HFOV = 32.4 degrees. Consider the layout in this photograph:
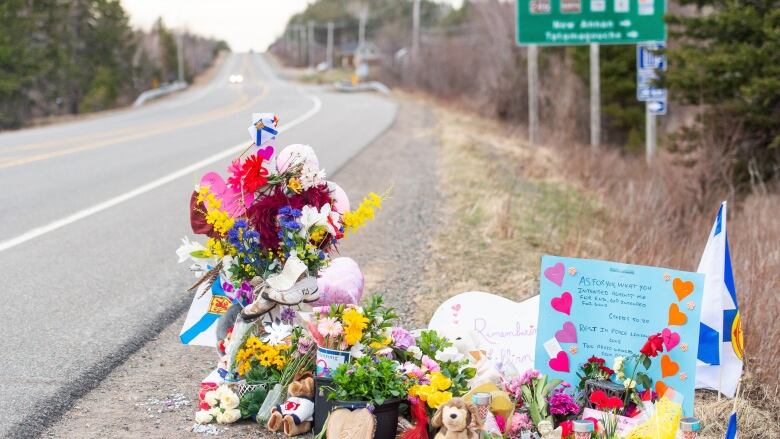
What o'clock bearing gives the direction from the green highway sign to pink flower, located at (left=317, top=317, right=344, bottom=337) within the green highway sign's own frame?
The pink flower is roughly at 12 o'clock from the green highway sign.

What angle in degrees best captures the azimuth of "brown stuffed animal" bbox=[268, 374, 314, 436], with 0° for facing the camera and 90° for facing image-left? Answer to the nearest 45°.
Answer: approximately 45°

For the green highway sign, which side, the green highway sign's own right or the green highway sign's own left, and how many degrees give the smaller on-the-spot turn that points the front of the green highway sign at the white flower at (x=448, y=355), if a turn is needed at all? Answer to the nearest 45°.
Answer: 0° — it already faces it

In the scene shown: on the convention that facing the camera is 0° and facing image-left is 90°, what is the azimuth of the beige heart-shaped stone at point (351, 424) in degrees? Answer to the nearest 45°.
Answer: approximately 0°

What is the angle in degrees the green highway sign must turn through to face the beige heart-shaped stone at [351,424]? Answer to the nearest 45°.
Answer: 0° — it already faces it

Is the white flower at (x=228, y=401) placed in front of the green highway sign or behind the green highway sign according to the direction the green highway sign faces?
in front

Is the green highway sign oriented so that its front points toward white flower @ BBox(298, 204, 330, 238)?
yes

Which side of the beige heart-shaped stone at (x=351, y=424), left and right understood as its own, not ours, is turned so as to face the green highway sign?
back

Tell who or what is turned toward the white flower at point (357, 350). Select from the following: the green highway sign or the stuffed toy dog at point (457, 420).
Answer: the green highway sign

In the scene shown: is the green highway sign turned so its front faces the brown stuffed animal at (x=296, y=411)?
yes

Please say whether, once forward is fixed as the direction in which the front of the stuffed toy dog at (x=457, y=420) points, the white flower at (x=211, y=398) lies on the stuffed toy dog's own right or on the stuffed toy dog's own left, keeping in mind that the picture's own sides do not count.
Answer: on the stuffed toy dog's own right
